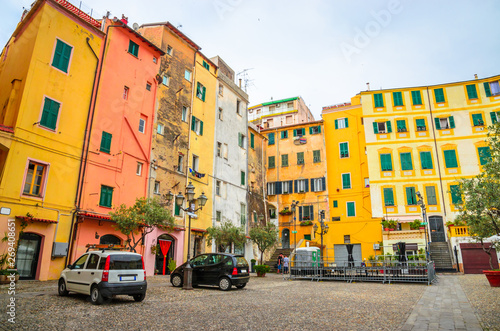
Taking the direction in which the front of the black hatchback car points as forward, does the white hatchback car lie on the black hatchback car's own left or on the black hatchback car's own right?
on the black hatchback car's own left

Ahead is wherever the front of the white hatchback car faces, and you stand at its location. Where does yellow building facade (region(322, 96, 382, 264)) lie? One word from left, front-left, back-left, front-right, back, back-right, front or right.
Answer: right

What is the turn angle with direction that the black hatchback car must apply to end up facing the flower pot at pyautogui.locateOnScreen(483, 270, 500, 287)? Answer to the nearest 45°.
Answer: approximately 135° to its right

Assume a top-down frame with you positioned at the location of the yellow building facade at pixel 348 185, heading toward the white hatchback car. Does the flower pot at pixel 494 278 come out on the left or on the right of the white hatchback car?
left

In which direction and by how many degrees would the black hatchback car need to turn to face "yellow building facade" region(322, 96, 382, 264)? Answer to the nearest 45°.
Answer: approximately 90° to its right

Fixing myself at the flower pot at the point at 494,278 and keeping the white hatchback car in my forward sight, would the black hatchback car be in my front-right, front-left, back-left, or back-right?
front-right

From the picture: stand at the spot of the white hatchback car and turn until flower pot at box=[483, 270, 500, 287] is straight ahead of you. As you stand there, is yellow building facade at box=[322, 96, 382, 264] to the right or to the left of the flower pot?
left

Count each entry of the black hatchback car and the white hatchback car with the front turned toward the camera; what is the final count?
0

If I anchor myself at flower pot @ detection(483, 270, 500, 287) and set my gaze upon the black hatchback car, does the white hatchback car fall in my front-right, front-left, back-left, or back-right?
front-left

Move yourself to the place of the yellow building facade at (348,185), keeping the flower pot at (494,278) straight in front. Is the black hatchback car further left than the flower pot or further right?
right

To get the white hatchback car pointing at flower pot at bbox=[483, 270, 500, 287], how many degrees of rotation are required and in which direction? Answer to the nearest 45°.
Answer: approximately 135° to its right

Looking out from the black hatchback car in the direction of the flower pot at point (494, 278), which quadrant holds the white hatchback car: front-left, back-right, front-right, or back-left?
back-right

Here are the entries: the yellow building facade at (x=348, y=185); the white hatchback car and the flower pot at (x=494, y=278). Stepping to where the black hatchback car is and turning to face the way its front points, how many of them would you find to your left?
1

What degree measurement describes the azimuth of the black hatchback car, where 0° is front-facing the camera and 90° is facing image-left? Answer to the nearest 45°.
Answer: approximately 135°

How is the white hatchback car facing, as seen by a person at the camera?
facing away from the viewer and to the left of the viewer
